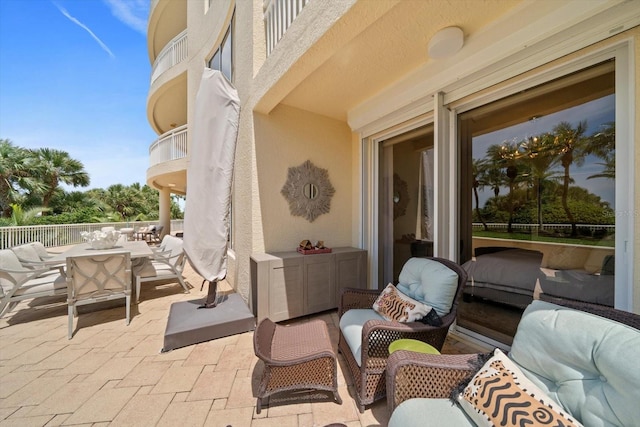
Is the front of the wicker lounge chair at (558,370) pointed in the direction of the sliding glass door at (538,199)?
no

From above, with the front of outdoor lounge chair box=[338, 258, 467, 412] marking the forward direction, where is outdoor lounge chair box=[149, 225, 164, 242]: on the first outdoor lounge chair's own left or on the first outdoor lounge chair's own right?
on the first outdoor lounge chair's own right

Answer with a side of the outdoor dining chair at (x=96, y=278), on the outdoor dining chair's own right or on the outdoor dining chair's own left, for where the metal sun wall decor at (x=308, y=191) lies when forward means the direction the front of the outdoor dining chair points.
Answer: on the outdoor dining chair's own right

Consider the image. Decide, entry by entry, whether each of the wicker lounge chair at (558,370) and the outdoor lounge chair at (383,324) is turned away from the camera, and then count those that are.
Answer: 0

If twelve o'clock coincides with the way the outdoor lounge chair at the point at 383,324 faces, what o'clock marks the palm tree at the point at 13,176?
The palm tree is roughly at 2 o'clock from the outdoor lounge chair.

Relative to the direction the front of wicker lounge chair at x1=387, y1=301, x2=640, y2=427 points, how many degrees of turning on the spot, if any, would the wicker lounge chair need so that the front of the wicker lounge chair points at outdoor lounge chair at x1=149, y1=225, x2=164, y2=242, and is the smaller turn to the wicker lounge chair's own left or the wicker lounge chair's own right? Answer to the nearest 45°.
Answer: approximately 45° to the wicker lounge chair's own right

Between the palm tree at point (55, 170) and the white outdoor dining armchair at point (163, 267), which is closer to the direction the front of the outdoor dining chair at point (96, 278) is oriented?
the palm tree

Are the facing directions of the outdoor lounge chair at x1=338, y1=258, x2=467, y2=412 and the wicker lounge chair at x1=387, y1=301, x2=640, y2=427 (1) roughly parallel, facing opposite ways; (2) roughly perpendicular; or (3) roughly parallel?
roughly parallel

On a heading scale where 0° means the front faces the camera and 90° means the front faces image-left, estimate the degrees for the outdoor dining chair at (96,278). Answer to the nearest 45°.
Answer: approximately 180°

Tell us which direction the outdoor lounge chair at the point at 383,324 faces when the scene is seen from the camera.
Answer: facing the viewer and to the left of the viewer

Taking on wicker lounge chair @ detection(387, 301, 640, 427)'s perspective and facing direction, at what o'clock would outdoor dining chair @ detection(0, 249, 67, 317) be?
The outdoor dining chair is roughly at 1 o'clock from the wicker lounge chair.

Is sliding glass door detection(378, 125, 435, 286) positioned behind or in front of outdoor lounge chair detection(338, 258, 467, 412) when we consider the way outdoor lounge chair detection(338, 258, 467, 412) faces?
behind

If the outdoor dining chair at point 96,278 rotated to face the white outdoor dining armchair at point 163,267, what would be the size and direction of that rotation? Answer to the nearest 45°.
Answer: approximately 45° to its right

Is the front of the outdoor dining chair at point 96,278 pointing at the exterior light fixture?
no

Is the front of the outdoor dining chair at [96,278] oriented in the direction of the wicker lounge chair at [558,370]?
no

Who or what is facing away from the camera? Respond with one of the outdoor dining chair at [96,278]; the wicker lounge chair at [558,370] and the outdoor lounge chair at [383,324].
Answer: the outdoor dining chair at [96,278]

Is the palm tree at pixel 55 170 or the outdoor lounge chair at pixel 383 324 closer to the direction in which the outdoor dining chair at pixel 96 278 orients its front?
the palm tree

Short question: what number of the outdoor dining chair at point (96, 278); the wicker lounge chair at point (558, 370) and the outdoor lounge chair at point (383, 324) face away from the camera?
1
